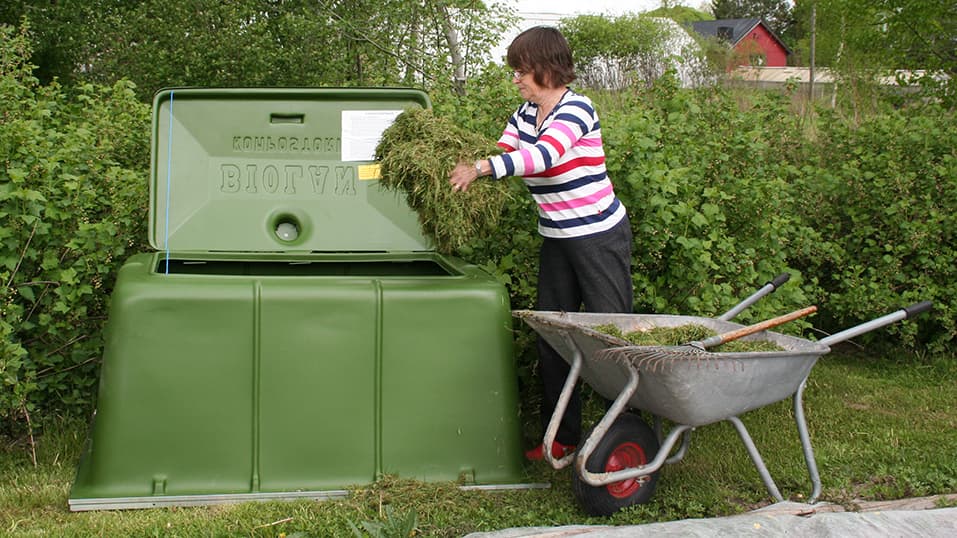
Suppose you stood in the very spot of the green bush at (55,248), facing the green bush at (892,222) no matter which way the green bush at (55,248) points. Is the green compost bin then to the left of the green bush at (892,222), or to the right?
right

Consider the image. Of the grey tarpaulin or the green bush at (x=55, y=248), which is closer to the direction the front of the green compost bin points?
the grey tarpaulin

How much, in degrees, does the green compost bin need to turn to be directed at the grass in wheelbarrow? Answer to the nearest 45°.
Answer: approximately 90° to its left

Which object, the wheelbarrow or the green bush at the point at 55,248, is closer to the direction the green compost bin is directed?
the wheelbarrow

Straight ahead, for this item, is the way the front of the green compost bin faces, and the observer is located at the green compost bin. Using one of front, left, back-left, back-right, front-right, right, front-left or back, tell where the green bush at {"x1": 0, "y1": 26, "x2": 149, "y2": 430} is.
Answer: back-right

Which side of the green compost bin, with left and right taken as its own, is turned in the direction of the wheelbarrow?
left

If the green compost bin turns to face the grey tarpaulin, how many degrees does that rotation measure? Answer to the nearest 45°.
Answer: approximately 45° to its left

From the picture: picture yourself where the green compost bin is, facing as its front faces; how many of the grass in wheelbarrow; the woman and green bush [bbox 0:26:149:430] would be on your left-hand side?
2

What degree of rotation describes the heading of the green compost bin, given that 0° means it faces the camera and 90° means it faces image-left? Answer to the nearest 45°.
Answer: approximately 0°

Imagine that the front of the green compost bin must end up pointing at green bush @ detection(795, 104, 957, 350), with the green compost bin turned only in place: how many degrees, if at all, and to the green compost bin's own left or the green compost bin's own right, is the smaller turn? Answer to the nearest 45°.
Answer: approximately 135° to the green compost bin's own left
